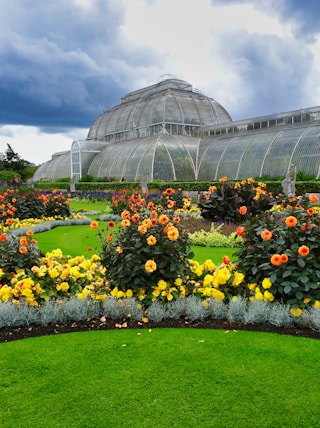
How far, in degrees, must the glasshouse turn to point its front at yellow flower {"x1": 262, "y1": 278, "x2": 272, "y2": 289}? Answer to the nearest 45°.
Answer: approximately 45° to its left

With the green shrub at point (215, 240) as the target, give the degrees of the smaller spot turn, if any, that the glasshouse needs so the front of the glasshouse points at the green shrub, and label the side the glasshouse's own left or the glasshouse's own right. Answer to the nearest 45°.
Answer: approximately 45° to the glasshouse's own left

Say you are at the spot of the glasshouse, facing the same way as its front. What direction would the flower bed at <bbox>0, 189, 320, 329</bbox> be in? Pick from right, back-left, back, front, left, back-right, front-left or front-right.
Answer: front-left

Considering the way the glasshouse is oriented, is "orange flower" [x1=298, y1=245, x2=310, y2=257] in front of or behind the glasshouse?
in front

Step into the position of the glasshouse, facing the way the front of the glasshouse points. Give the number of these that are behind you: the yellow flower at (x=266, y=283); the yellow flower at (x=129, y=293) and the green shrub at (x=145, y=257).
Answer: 0

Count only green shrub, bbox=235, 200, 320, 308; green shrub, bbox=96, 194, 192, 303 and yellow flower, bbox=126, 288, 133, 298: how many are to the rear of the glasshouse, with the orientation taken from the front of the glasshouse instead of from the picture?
0

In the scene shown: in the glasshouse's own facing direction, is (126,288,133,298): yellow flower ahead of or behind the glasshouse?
ahead

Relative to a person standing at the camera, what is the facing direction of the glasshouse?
facing the viewer and to the left of the viewer

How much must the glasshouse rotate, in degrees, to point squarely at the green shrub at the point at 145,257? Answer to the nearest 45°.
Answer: approximately 45° to its left
